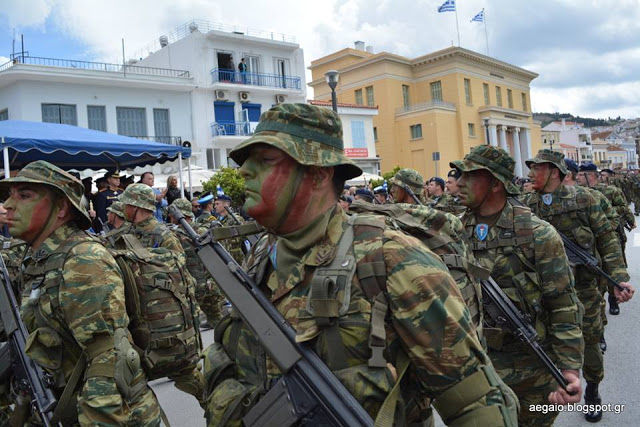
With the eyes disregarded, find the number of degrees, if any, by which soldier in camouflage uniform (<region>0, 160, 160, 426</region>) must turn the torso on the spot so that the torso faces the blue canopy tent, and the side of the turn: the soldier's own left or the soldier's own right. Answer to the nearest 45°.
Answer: approximately 90° to the soldier's own right

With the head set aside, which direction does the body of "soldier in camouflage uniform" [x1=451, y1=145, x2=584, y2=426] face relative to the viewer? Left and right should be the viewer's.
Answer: facing the viewer and to the left of the viewer

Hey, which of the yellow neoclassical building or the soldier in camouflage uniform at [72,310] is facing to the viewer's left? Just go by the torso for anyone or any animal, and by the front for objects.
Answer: the soldier in camouflage uniform

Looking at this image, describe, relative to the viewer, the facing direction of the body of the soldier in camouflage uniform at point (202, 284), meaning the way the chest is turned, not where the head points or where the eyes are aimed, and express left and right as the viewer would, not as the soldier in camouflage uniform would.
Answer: facing to the left of the viewer

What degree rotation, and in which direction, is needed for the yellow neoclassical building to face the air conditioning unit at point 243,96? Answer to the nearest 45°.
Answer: approximately 90° to its right

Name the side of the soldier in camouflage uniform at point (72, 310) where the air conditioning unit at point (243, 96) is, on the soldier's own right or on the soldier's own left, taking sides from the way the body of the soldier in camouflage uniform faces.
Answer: on the soldier's own right

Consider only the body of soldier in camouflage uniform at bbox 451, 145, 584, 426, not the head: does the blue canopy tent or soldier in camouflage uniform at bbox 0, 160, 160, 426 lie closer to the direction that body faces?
the soldier in camouflage uniform

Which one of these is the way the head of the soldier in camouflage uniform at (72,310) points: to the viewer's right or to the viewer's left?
to the viewer's left

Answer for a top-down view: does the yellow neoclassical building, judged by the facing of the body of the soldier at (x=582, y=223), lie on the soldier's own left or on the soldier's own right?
on the soldier's own right

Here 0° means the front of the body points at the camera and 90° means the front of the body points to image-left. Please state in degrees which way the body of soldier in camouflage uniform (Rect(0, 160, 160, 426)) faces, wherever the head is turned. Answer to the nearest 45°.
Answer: approximately 90°

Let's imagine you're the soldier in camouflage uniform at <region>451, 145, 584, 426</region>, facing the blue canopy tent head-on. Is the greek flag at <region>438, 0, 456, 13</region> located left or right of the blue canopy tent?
right

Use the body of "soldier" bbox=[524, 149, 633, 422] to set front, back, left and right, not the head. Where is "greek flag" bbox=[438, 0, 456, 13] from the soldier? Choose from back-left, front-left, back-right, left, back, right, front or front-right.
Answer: back-right

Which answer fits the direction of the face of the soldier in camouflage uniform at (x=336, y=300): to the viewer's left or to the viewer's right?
to the viewer's left

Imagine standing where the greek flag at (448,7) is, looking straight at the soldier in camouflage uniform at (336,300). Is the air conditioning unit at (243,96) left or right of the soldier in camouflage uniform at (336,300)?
right

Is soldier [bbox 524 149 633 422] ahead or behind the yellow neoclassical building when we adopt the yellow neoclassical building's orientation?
ahead
